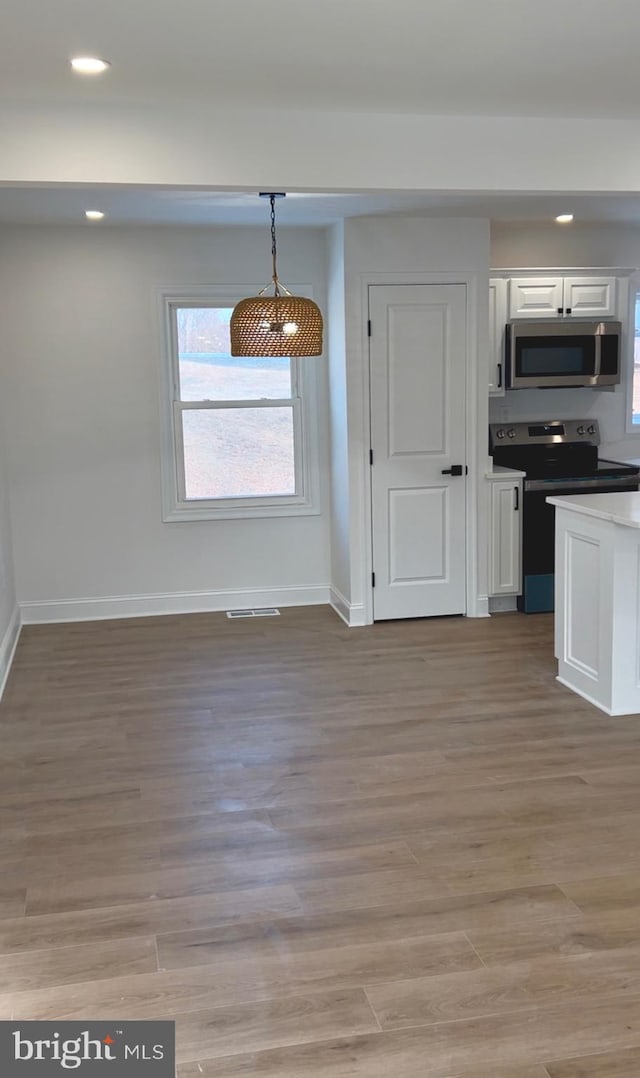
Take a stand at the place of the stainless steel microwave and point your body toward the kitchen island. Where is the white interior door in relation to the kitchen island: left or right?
right

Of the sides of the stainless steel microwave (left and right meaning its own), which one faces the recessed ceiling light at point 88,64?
front

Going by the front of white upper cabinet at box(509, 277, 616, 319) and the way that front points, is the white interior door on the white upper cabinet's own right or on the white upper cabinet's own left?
on the white upper cabinet's own right

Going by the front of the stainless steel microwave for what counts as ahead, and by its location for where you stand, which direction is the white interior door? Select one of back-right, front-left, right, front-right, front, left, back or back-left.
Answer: front-right

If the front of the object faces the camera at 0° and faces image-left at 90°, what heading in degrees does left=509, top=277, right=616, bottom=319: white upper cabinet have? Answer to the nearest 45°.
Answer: approximately 0°

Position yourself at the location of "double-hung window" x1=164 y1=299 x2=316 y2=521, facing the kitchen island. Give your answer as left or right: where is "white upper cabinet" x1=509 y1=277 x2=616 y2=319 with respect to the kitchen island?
left

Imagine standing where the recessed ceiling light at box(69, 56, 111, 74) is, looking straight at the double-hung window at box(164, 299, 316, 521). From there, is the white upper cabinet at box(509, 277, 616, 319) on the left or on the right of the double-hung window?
right

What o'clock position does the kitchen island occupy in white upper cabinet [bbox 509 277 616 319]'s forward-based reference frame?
The kitchen island is roughly at 12 o'clock from the white upper cabinet.

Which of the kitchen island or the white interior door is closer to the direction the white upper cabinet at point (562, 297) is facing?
the kitchen island

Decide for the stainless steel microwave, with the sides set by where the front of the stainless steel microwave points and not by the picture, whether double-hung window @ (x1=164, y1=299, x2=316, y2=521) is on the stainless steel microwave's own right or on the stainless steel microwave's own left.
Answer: on the stainless steel microwave's own right

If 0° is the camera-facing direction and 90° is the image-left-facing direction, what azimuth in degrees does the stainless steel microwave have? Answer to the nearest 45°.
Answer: approximately 0°

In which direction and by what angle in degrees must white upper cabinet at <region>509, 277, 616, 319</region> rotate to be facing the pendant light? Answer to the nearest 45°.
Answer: approximately 45° to its right

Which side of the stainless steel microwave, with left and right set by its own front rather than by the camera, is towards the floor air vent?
right
